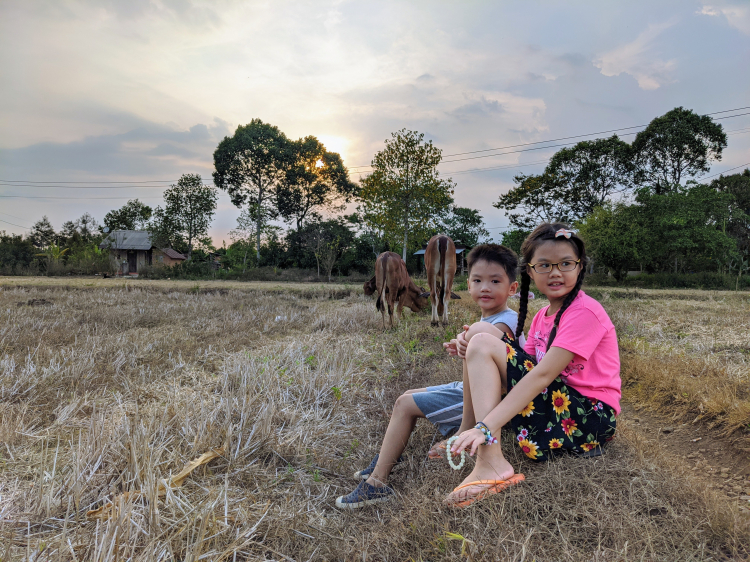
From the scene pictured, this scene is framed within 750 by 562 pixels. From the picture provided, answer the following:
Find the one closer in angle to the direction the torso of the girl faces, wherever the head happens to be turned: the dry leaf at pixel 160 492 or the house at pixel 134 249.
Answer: the dry leaf

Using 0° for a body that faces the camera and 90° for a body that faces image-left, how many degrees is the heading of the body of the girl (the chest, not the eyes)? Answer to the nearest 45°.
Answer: approximately 45°

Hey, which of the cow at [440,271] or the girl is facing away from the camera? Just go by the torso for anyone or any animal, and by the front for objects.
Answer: the cow

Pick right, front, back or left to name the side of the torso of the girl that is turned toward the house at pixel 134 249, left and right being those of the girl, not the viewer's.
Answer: right

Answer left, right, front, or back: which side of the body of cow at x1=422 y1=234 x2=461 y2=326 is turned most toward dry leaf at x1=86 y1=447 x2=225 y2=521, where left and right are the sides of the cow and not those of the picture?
back

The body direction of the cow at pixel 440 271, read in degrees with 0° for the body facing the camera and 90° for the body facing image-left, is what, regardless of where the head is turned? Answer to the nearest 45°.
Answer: approximately 180°

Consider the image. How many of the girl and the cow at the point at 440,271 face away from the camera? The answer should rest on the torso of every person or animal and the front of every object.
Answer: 1

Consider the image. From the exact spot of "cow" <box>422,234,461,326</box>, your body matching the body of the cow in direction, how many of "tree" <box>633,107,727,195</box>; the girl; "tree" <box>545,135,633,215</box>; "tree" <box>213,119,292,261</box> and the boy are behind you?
2

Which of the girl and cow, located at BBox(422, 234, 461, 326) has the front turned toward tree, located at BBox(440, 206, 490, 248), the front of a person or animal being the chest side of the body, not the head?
the cow

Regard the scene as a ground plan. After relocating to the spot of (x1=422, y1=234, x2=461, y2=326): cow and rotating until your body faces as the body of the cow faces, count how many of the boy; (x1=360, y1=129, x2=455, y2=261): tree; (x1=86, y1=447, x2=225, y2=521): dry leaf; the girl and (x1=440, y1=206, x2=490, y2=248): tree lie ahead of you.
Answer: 2

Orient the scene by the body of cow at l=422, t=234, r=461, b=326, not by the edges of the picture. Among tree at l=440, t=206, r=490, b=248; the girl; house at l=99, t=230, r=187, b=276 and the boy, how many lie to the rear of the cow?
2

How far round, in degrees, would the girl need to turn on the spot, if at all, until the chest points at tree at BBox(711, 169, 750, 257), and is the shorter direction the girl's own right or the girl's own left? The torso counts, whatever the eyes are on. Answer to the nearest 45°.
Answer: approximately 135° to the girl's own right
